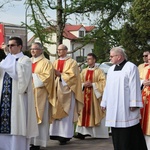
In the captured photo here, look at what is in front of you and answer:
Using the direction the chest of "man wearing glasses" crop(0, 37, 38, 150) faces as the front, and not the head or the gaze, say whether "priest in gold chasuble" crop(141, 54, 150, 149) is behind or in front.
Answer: behind

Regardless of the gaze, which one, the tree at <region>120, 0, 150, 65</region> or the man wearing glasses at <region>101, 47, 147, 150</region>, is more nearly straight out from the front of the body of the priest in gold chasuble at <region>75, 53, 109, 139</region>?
the man wearing glasses

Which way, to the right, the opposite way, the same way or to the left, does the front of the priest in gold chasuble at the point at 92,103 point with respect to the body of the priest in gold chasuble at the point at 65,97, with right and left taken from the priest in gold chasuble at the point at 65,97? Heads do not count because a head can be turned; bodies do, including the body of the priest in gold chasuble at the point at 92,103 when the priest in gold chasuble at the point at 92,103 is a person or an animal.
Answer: the same way

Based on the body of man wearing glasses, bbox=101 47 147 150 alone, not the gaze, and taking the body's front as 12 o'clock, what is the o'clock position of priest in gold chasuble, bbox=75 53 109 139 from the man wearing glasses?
The priest in gold chasuble is roughly at 4 o'clock from the man wearing glasses.

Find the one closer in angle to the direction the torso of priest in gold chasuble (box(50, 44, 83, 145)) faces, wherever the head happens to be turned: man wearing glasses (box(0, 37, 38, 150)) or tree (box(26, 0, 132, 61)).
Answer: the man wearing glasses

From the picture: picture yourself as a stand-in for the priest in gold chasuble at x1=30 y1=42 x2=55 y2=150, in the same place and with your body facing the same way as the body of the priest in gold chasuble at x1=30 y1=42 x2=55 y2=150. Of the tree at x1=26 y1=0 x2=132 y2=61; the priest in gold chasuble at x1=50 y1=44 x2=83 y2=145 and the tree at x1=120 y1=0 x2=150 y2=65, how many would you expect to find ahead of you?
0

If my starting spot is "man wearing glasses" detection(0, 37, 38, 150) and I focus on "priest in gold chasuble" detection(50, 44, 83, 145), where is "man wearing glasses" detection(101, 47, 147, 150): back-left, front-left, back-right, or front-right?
front-right

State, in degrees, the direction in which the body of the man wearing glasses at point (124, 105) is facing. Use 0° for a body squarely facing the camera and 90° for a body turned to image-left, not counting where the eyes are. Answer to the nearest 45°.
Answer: approximately 45°

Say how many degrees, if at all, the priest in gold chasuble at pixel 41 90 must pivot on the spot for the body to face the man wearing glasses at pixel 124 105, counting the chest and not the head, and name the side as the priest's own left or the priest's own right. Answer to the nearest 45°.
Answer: approximately 90° to the priest's own left

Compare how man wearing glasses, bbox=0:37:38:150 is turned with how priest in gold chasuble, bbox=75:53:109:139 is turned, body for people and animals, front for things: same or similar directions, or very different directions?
same or similar directions

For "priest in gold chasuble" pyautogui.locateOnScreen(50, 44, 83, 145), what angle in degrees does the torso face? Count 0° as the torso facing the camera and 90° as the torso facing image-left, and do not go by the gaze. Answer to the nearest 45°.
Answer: approximately 45°

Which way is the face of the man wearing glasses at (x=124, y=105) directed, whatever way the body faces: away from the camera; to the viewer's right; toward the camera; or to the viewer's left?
to the viewer's left

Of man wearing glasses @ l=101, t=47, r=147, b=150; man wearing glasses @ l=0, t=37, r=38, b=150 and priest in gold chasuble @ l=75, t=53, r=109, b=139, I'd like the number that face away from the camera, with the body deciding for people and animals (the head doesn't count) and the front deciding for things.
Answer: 0

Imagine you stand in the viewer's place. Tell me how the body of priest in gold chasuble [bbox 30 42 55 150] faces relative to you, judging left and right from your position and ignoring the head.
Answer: facing the viewer and to the left of the viewer
